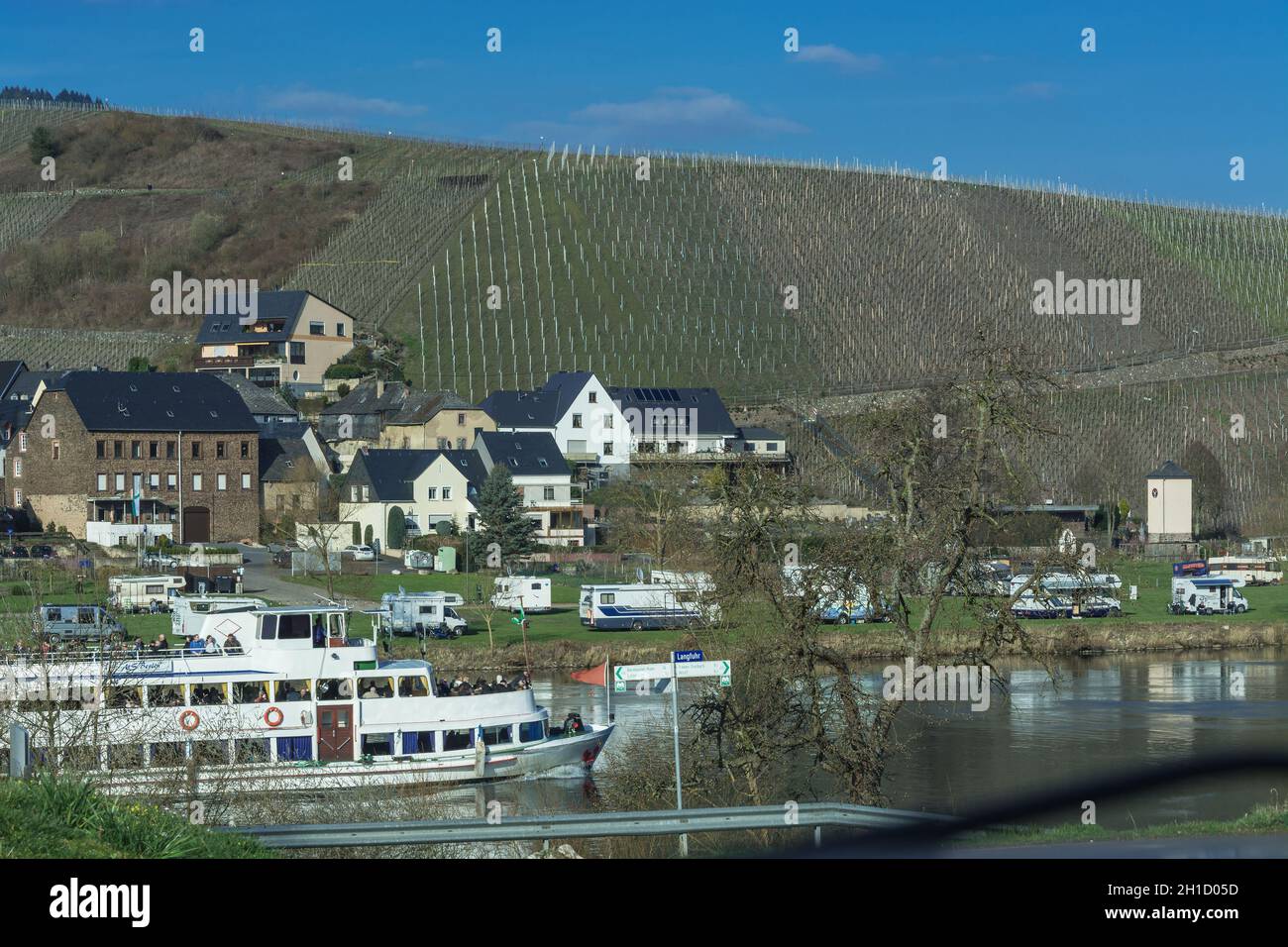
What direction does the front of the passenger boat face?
to the viewer's right

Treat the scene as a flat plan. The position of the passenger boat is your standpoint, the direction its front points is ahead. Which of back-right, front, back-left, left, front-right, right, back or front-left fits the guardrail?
right

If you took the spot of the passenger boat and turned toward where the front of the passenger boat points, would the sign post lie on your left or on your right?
on your right
